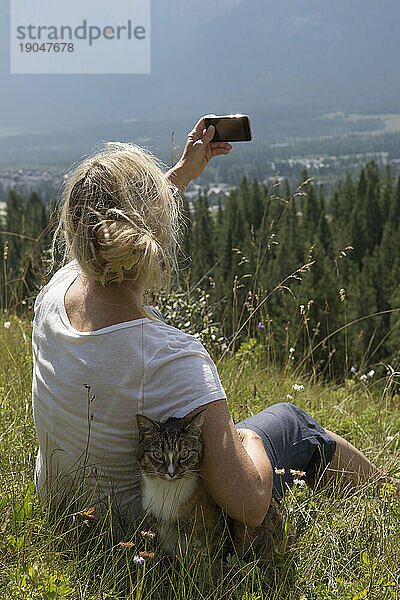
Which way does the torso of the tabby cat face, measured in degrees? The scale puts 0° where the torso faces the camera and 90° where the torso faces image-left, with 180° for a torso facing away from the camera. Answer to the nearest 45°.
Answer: approximately 45°

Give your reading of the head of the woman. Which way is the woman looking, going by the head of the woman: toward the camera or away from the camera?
away from the camera

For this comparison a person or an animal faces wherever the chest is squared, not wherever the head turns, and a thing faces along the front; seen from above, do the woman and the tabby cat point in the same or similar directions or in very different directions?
very different directions

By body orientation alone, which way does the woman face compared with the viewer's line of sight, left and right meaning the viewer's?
facing away from the viewer and to the right of the viewer
